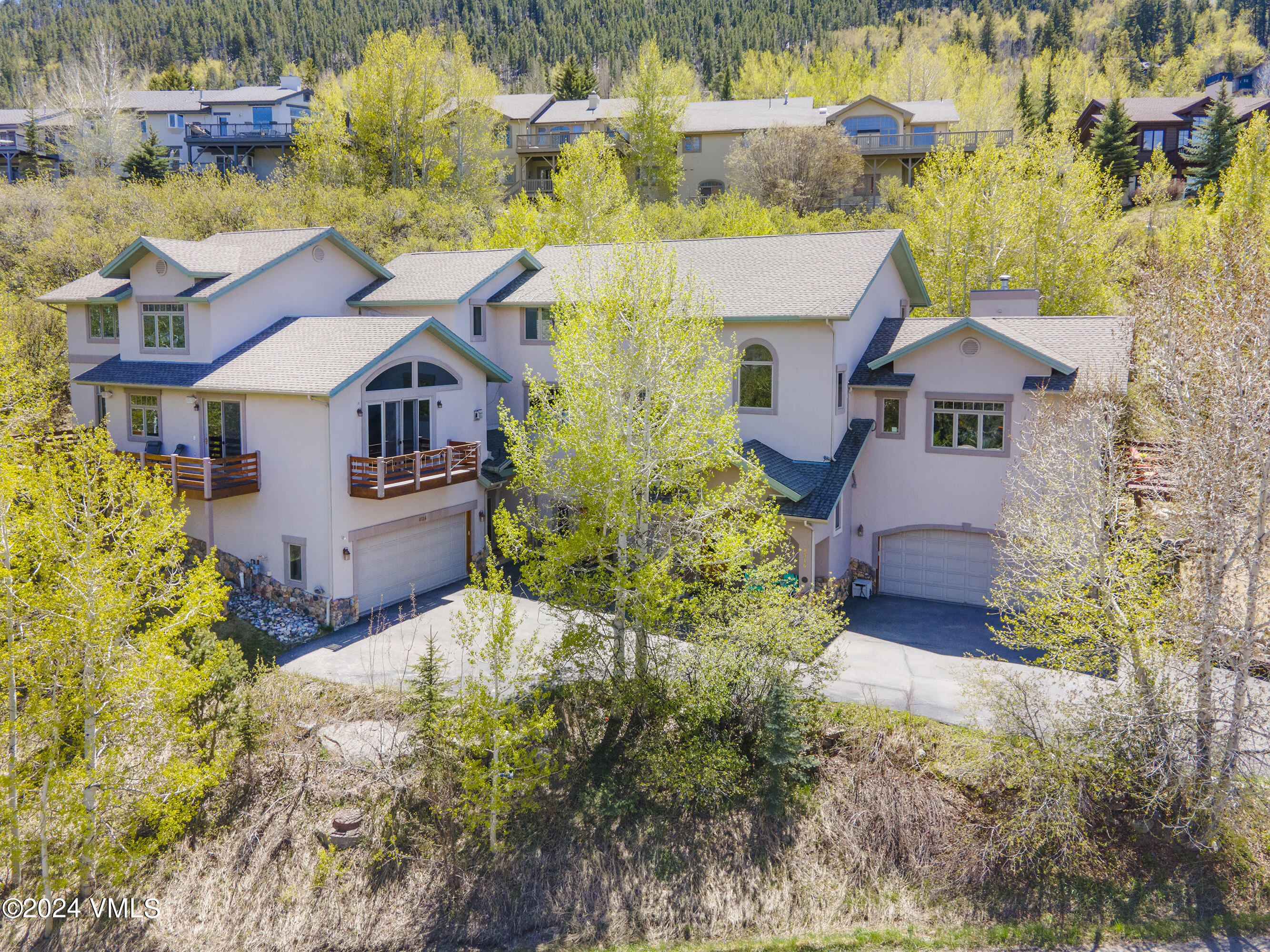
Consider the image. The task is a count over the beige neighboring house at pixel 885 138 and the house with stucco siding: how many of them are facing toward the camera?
2

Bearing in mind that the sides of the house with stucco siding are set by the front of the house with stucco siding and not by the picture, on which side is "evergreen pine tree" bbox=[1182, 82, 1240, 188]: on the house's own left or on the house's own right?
on the house's own left

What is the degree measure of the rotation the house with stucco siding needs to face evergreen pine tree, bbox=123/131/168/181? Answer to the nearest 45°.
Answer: approximately 135° to its right

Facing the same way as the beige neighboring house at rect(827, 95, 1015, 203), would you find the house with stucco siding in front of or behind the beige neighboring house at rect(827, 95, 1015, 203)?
in front

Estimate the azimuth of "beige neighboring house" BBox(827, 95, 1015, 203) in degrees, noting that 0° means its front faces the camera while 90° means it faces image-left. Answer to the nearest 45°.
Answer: approximately 0°

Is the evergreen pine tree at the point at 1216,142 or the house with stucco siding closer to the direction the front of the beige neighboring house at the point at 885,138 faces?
the house with stucco siding

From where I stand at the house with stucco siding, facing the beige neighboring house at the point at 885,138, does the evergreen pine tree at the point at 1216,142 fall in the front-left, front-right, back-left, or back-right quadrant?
front-right

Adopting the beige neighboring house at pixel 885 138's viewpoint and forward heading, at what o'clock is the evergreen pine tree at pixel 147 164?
The evergreen pine tree is roughly at 2 o'clock from the beige neighboring house.

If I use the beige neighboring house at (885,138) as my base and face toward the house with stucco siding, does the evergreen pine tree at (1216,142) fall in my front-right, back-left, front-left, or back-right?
back-left

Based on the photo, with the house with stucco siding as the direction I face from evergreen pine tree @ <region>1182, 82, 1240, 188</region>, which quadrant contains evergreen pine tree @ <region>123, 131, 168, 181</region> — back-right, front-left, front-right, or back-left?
front-right

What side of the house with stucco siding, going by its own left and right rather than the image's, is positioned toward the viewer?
front

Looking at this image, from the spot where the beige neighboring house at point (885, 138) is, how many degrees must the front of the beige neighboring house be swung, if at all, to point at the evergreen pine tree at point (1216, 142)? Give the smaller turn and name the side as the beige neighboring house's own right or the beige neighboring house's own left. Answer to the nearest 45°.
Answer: approximately 90° to the beige neighboring house's own left
